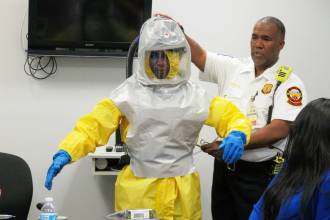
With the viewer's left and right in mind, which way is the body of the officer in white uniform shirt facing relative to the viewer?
facing the viewer and to the left of the viewer

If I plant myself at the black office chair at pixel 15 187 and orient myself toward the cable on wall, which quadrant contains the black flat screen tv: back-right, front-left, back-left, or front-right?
front-right

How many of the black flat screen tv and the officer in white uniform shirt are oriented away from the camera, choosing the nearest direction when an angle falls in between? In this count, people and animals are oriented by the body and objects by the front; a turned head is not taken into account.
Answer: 0

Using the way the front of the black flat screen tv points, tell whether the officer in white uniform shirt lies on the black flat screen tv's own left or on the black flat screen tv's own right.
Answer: on the black flat screen tv's own left

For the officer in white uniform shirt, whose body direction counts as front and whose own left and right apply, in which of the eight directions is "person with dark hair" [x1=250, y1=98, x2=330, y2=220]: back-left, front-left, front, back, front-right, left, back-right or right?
front-left

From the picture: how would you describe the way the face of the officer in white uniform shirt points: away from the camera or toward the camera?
toward the camera

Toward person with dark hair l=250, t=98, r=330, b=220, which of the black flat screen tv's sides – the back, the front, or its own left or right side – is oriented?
front

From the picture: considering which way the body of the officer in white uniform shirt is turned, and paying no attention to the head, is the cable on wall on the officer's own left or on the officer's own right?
on the officer's own right

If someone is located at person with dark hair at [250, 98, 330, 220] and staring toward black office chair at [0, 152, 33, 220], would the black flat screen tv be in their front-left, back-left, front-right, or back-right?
front-right

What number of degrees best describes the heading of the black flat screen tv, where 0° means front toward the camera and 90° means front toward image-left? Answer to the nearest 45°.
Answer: approximately 0°

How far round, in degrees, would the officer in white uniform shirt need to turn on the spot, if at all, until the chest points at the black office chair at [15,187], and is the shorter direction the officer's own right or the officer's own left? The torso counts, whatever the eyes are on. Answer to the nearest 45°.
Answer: approximately 45° to the officer's own right
